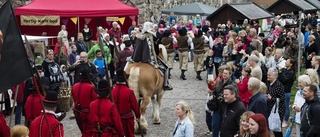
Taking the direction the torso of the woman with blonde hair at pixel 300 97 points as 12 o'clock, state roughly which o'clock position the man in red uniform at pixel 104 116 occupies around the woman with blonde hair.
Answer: The man in red uniform is roughly at 11 o'clock from the woman with blonde hair.

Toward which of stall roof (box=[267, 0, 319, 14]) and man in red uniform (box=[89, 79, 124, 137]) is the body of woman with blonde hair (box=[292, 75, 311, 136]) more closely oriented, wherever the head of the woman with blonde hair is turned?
the man in red uniform

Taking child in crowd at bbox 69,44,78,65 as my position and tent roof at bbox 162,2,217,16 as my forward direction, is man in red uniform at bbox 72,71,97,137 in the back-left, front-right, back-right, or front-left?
back-right

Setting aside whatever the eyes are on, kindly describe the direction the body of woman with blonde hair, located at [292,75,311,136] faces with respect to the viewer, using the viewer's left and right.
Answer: facing to the left of the viewer

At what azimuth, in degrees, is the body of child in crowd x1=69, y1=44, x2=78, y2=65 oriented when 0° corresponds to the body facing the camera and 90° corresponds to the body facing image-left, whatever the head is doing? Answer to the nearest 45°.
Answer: approximately 315°

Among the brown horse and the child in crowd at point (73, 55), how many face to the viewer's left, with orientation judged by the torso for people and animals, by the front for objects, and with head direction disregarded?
0

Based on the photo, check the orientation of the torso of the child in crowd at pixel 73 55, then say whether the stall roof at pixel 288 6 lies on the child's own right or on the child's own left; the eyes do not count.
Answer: on the child's own left

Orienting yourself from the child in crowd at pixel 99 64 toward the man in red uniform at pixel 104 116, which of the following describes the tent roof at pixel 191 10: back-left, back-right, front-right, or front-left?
back-left
